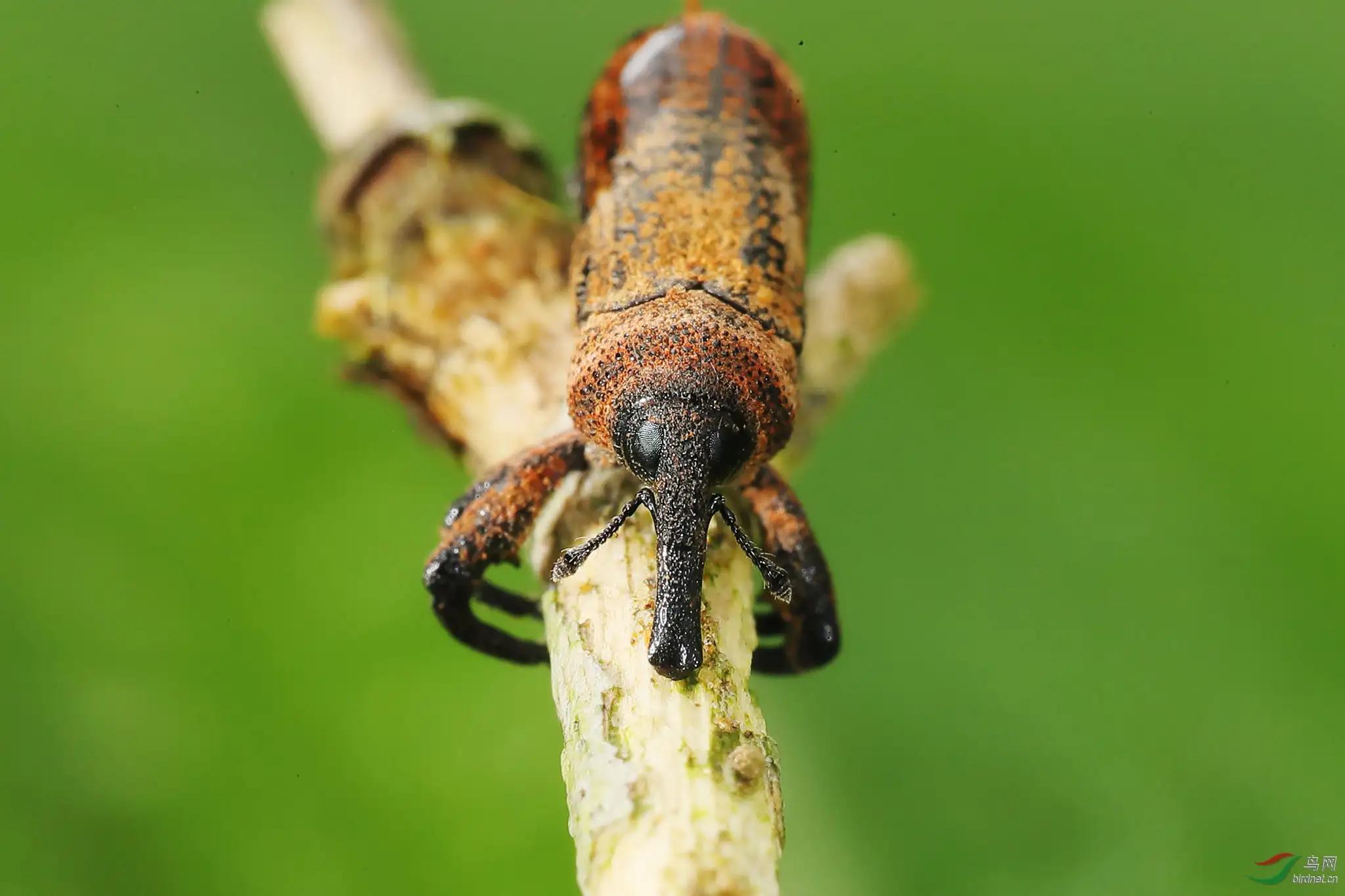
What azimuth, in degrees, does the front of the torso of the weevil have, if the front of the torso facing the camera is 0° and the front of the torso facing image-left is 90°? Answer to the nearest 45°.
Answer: approximately 0°
